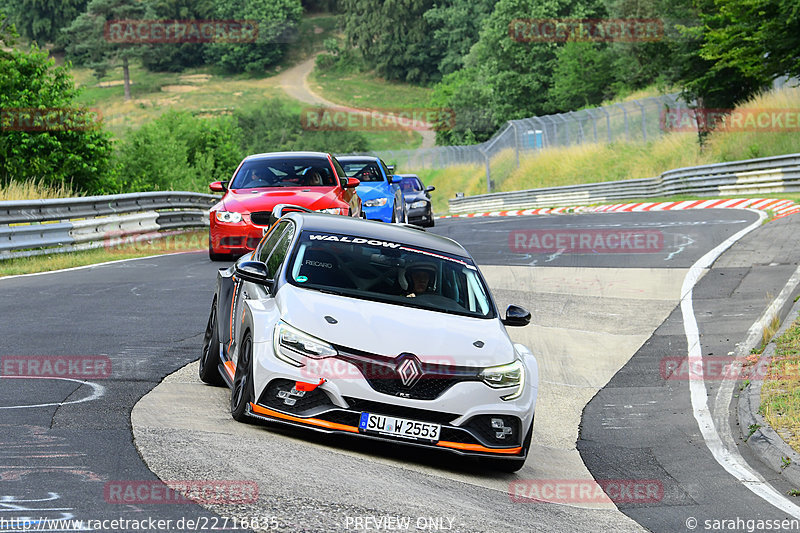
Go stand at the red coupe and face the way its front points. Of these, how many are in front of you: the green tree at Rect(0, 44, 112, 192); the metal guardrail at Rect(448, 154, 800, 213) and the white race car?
1

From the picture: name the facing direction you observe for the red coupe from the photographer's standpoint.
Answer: facing the viewer

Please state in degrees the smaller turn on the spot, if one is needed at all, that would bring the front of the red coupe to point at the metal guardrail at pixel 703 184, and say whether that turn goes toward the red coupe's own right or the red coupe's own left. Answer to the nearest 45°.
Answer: approximately 135° to the red coupe's own left

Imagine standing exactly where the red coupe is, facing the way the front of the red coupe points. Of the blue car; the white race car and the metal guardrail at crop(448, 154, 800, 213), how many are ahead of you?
1

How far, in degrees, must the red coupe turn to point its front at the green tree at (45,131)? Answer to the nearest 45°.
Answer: approximately 135° to its right

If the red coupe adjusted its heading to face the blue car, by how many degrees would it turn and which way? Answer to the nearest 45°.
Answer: approximately 135° to its left

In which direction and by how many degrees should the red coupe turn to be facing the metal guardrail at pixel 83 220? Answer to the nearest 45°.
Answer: approximately 135° to its right

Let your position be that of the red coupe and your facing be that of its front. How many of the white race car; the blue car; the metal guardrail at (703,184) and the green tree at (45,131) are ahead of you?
1

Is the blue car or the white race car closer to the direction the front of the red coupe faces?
the white race car

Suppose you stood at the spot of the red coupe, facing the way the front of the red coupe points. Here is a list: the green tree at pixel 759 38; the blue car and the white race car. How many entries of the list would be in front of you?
1

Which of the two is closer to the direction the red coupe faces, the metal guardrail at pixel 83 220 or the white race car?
the white race car

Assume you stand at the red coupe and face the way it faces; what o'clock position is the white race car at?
The white race car is roughly at 12 o'clock from the red coupe.

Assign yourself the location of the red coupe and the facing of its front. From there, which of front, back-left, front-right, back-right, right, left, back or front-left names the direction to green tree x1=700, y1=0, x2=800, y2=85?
back-left
